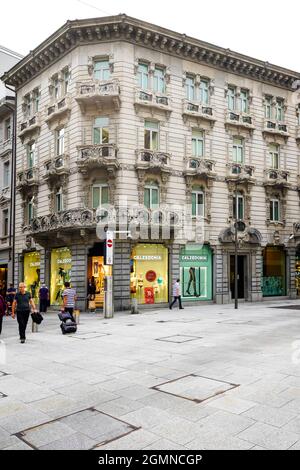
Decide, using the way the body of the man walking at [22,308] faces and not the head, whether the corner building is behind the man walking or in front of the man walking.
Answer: behind

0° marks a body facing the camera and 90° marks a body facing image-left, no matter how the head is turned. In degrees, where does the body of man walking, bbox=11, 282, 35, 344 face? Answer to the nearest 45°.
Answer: approximately 0°

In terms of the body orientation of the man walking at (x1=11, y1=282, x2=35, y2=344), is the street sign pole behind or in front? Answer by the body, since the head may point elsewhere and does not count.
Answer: behind

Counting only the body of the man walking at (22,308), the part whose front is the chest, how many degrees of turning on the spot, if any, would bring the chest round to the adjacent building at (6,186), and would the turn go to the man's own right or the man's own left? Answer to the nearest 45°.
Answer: approximately 180°

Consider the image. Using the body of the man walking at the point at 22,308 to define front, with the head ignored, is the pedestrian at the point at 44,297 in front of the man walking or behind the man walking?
behind
